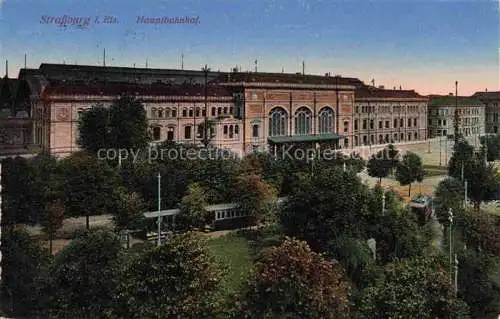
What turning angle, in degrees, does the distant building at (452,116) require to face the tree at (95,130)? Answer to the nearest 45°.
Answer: approximately 45° to its right

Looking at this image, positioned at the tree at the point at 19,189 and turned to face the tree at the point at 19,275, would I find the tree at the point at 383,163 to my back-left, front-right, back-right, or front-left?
back-left

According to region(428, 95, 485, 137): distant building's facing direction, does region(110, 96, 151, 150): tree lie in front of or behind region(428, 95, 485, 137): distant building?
in front

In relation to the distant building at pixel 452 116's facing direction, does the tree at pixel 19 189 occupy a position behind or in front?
in front

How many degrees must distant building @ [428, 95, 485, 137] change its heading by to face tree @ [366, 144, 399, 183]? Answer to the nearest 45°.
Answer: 0° — it already faces it

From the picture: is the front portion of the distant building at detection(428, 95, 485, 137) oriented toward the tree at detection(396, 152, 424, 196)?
yes

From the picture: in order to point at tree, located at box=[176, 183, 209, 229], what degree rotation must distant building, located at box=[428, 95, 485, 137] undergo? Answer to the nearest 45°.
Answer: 0° — it already faces it

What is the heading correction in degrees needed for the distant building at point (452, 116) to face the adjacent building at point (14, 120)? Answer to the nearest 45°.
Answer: approximately 45° to its right

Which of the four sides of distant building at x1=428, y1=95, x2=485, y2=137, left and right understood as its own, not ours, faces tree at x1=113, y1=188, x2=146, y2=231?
front

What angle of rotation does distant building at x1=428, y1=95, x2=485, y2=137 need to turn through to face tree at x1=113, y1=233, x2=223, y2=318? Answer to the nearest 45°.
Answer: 0° — it already faces it

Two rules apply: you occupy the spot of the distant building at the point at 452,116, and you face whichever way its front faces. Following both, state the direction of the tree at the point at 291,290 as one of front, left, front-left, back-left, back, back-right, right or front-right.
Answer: front

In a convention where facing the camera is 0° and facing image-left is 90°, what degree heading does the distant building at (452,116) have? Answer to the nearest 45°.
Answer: approximately 0°
